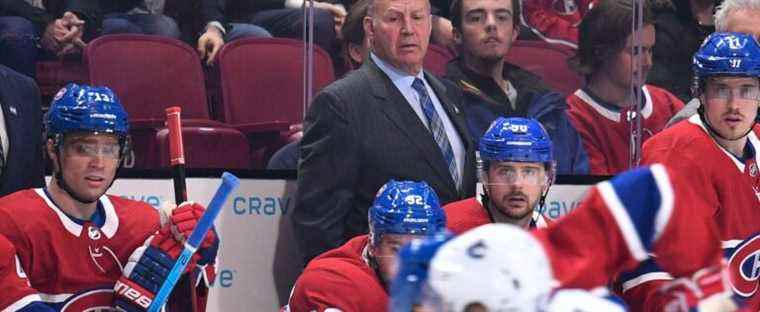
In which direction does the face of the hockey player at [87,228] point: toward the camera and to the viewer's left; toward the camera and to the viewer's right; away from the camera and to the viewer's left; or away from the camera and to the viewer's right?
toward the camera and to the viewer's right

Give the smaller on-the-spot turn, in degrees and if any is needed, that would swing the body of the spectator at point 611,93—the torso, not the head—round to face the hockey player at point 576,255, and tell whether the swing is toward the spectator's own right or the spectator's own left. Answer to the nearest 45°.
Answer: approximately 45° to the spectator's own right

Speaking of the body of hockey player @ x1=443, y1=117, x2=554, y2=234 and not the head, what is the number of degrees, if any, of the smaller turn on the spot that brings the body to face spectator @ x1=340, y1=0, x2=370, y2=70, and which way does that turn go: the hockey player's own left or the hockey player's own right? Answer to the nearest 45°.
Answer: approximately 135° to the hockey player's own right

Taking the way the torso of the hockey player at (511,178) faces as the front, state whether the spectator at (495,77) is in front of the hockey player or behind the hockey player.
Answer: behind

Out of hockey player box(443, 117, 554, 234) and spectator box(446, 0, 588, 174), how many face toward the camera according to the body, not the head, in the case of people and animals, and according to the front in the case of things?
2

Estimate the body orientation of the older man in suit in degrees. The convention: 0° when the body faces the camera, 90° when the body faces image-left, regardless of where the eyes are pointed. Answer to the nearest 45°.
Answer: approximately 315°

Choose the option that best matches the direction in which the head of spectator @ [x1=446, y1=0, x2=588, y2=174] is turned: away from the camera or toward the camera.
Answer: toward the camera

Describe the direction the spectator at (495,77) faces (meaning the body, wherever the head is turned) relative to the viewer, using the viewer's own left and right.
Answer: facing the viewer

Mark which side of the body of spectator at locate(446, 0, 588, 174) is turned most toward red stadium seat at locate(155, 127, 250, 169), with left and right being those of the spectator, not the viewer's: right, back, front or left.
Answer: right

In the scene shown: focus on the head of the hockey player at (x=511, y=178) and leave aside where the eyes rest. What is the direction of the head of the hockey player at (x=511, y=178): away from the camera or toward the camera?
toward the camera

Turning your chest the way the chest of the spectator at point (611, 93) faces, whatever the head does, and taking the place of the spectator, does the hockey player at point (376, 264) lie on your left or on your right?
on your right
